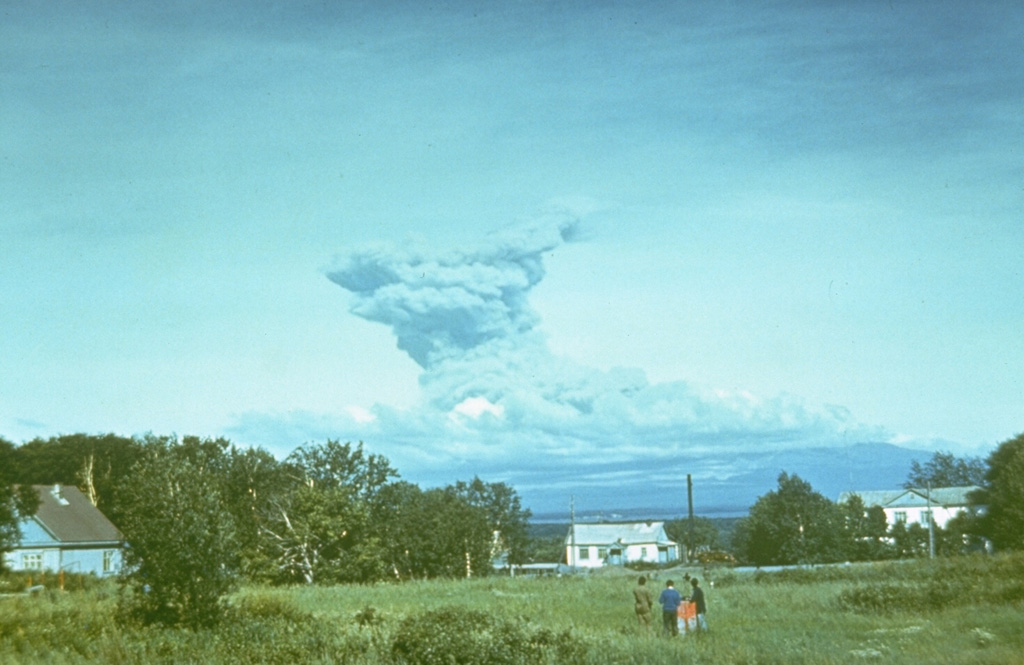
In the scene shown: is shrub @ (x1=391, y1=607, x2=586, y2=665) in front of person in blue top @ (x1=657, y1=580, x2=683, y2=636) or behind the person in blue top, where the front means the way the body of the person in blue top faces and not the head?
behind

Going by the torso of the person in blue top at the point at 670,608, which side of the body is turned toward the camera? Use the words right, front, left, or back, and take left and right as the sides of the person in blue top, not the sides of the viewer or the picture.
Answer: back

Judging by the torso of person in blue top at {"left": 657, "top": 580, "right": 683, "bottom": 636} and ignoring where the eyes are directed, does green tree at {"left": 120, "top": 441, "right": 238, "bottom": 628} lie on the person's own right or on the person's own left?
on the person's own left

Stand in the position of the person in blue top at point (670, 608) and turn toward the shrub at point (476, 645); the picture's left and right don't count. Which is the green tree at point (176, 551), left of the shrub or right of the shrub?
right

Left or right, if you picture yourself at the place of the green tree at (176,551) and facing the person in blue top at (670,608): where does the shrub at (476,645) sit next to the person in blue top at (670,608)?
right
